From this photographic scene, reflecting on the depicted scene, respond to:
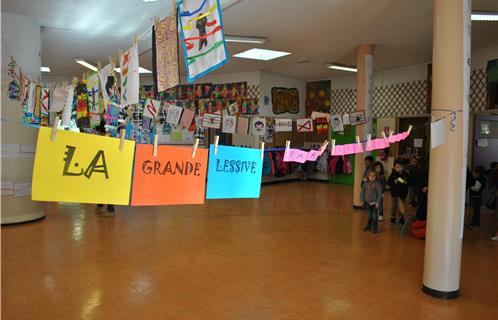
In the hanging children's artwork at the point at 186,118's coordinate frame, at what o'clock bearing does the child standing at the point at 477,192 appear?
The child standing is roughly at 9 o'clock from the hanging children's artwork.

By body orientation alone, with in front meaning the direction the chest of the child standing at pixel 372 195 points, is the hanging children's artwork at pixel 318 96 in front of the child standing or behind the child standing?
behind

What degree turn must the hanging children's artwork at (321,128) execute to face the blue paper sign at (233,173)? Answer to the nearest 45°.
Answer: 0° — it already faces it

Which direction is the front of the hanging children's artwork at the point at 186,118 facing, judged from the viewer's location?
facing the viewer

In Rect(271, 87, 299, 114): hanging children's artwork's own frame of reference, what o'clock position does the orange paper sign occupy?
The orange paper sign is roughly at 12 o'clock from the hanging children's artwork.

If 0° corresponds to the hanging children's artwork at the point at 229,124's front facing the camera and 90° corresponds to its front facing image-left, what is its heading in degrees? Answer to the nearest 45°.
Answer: approximately 0°

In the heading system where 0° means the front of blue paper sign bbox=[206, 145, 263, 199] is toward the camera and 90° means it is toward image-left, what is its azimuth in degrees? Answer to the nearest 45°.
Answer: approximately 0°

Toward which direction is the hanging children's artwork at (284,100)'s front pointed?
toward the camera

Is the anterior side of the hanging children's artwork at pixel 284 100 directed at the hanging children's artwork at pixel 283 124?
yes

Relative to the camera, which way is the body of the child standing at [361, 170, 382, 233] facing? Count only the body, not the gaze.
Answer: toward the camera
